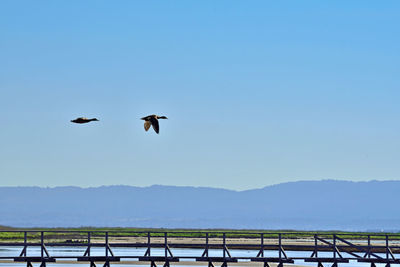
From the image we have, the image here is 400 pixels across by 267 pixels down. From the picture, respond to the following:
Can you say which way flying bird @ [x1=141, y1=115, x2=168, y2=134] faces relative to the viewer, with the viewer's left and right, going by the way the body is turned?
facing to the right of the viewer
